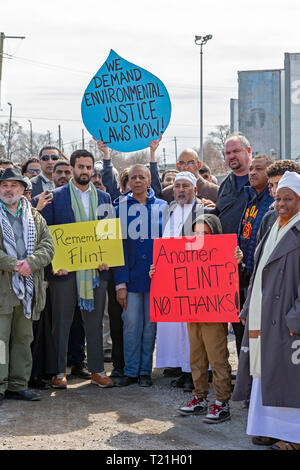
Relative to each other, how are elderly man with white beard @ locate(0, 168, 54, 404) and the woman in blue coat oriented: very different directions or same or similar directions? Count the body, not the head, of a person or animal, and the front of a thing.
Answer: same or similar directions

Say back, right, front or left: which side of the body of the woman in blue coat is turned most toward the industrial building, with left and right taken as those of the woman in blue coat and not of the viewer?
back

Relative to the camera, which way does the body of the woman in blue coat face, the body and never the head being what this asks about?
toward the camera

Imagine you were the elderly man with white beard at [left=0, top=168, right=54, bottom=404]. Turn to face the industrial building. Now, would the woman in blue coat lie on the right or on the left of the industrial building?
right

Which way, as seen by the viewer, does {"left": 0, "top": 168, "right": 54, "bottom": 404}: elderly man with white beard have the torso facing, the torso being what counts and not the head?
toward the camera

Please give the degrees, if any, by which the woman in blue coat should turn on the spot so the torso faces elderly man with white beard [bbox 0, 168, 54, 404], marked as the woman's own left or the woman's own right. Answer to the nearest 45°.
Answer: approximately 45° to the woman's own right

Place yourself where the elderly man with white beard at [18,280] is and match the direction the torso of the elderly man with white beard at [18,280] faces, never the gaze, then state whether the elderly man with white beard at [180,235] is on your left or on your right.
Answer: on your left

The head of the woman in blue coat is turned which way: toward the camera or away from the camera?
toward the camera

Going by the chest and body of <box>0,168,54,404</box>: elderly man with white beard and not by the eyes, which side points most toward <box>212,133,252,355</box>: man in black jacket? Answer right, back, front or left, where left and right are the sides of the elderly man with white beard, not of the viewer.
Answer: left

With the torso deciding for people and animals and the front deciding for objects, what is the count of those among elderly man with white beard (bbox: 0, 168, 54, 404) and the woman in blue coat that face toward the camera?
2

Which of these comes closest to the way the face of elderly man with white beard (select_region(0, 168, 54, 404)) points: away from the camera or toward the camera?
toward the camera
